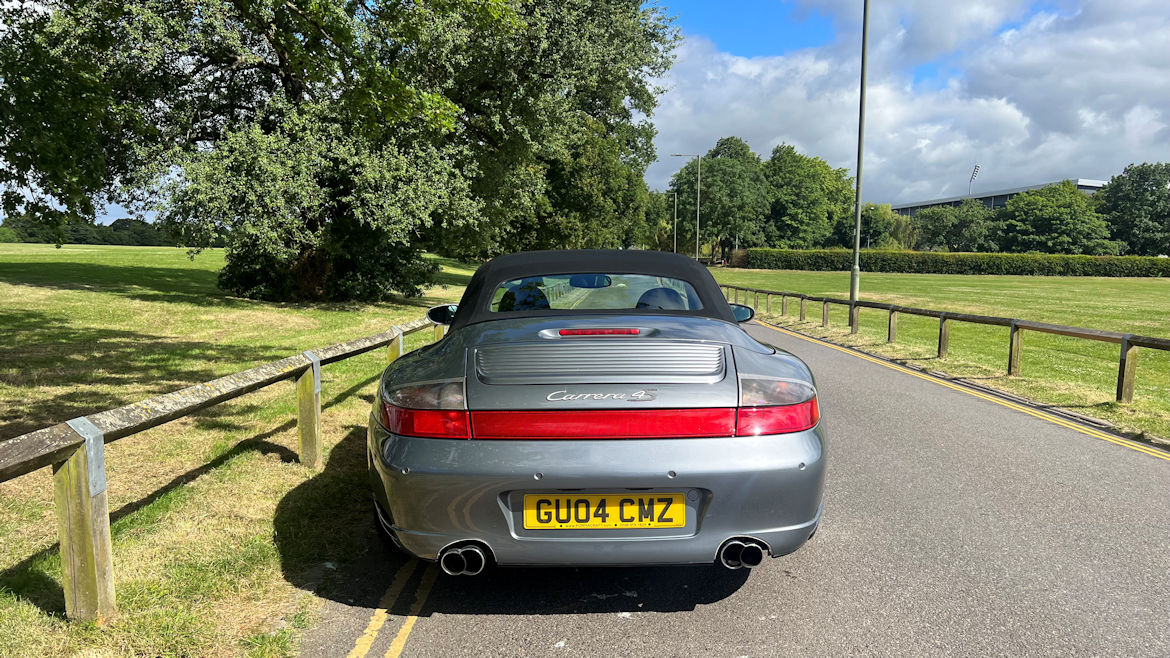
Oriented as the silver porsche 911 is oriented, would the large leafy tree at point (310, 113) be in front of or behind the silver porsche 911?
in front

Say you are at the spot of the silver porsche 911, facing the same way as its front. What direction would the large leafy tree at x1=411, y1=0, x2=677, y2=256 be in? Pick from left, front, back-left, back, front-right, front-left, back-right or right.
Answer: front

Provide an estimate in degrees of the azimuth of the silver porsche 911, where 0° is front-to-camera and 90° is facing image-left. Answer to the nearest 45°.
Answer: approximately 180°
